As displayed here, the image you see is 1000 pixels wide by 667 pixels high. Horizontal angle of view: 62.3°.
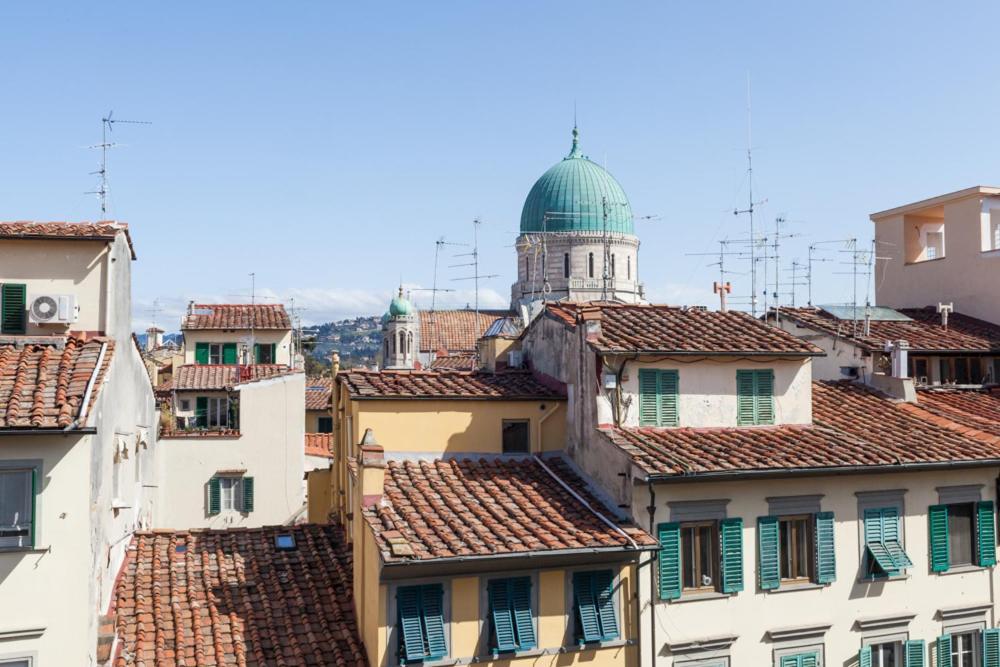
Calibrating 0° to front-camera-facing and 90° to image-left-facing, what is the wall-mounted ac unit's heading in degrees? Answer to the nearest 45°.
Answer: approximately 0°
